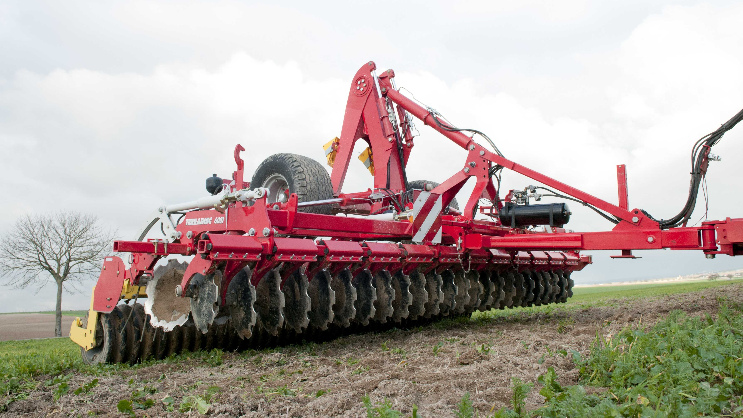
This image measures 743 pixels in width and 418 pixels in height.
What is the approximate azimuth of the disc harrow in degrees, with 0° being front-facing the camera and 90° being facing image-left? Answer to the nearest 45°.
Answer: approximately 315°

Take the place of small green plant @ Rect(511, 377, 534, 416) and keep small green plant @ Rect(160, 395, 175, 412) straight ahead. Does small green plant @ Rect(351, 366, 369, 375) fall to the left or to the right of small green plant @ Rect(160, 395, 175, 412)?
right

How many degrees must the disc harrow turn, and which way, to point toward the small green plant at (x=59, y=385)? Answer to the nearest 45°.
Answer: approximately 90° to its right

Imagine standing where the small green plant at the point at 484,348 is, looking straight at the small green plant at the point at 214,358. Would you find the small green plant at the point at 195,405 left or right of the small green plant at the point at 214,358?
left
